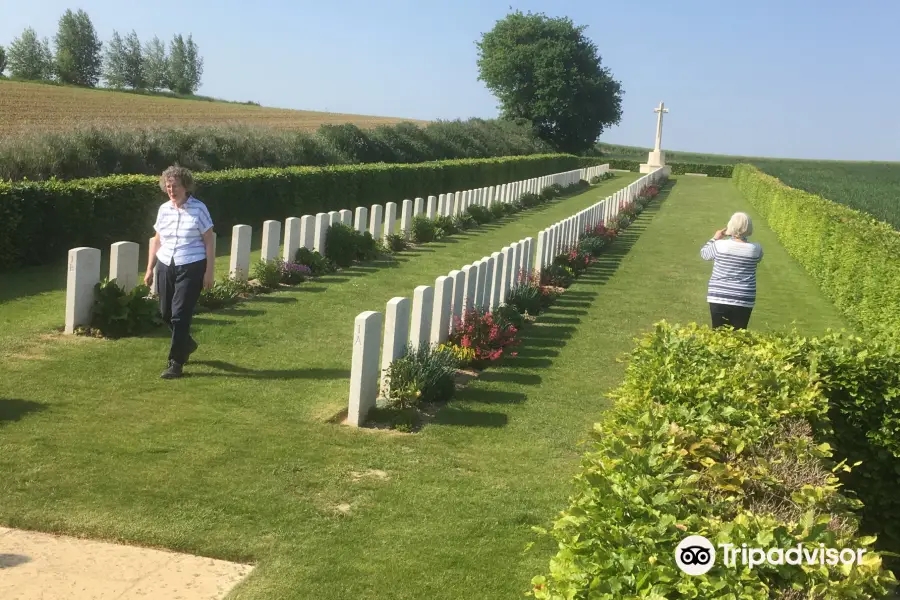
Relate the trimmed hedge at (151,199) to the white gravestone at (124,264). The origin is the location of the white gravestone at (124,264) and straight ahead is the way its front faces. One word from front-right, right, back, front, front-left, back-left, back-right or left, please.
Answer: back-left

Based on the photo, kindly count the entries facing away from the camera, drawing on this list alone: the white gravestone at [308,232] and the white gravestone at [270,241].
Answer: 0

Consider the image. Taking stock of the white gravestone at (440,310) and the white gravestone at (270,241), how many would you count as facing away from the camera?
0

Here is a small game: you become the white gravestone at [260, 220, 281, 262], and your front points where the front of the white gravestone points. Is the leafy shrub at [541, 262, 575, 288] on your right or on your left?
on your left

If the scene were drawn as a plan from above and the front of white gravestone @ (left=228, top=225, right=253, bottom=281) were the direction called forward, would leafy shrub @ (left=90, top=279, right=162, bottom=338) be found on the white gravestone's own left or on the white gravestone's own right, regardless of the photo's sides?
on the white gravestone's own right

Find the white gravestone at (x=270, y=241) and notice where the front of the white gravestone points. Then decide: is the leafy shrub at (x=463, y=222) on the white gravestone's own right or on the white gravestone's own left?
on the white gravestone's own left

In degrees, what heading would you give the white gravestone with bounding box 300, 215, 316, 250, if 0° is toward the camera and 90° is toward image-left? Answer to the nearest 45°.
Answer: approximately 315°
